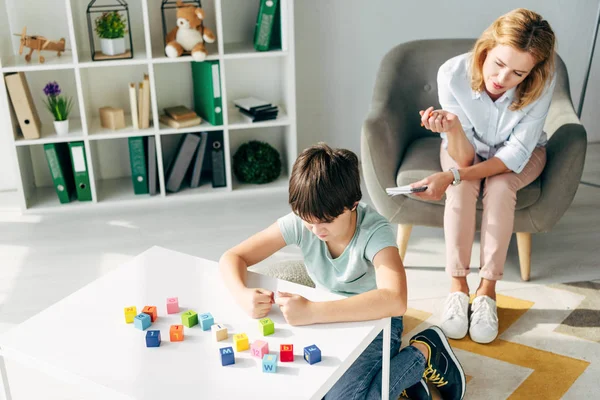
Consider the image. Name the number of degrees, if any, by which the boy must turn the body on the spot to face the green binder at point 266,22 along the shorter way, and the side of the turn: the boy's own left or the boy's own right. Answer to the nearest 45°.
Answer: approximately 135° to the boy's own right

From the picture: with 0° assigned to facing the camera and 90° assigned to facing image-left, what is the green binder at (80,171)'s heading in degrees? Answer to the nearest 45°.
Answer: approximately 0°

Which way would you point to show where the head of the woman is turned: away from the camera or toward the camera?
toward the camera

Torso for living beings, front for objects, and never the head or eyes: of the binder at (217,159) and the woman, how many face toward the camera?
2

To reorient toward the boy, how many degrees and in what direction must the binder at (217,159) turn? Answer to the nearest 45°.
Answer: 0° — it already faces them

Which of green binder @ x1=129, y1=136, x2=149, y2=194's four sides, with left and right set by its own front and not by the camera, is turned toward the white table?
front

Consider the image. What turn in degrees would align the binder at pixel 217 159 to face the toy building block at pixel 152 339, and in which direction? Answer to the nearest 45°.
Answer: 0° — it already faces it

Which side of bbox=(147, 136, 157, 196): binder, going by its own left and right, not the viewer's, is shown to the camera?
front

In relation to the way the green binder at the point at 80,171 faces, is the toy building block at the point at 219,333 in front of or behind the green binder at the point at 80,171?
in front

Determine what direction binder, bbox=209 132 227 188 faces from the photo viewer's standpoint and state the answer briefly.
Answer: facing the viewer

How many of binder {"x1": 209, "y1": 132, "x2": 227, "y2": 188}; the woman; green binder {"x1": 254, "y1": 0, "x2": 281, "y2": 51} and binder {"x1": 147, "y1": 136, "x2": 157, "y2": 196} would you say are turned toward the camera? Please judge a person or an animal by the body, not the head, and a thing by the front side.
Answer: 4

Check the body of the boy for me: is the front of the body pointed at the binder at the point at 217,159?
no

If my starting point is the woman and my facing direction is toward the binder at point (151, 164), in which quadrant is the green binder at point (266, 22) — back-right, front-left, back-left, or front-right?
front-right

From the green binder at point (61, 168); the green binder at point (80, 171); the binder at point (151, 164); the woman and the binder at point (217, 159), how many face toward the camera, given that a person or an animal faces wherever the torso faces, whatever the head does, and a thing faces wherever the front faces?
5

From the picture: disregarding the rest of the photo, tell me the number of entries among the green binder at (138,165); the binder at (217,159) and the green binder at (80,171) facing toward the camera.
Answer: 3

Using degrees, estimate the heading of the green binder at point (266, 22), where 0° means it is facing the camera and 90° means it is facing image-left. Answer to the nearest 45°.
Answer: approximately 0°
